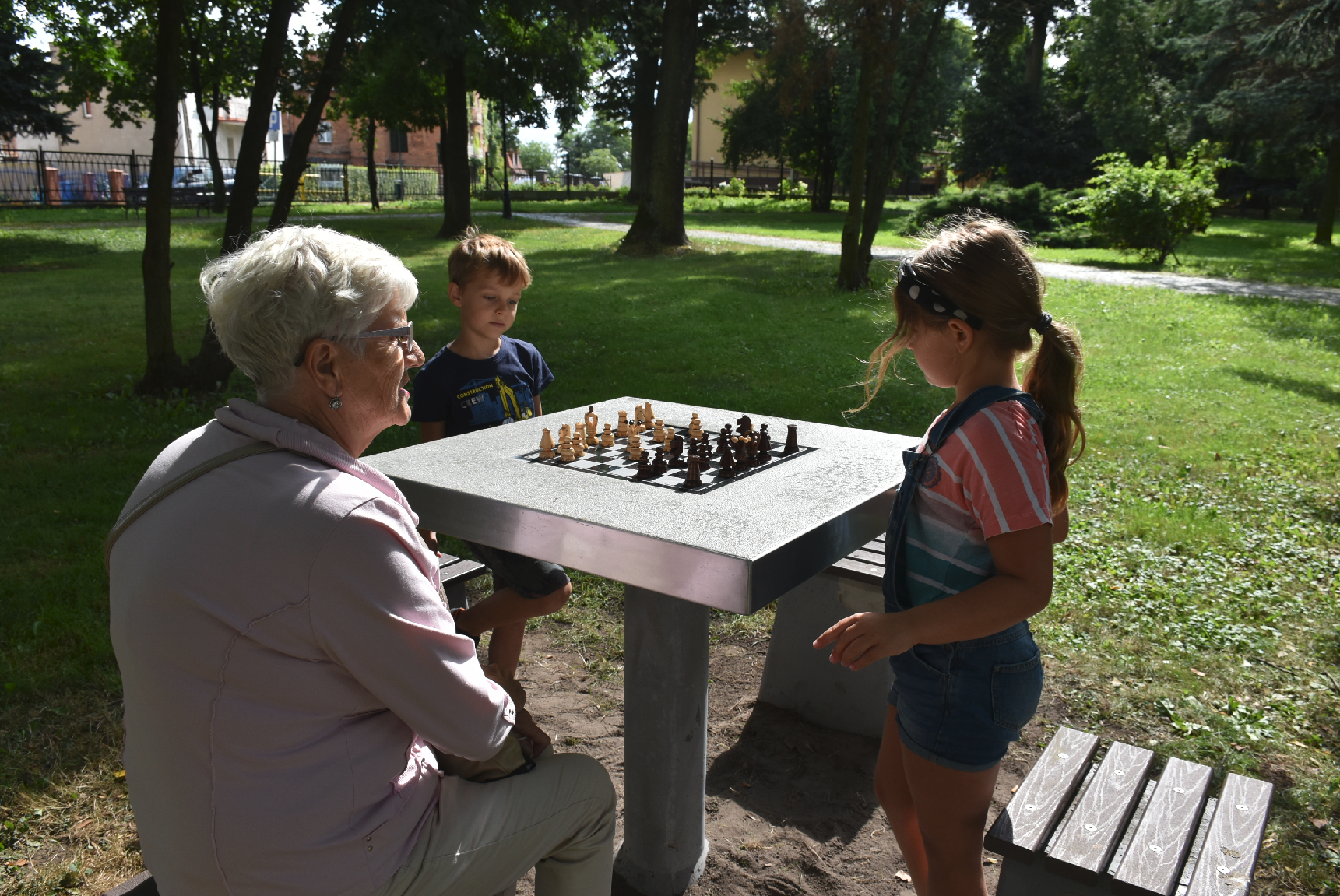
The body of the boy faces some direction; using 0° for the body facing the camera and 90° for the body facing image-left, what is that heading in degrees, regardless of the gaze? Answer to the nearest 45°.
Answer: approximately 315°

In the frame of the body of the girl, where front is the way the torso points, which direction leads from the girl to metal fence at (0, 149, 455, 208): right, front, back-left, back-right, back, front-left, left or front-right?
front-right

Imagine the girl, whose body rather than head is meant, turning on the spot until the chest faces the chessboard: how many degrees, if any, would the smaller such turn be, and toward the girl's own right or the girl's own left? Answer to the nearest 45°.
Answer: approximately 45° to the girl's own right

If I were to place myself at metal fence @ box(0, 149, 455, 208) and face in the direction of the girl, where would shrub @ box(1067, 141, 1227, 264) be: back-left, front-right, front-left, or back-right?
front-left

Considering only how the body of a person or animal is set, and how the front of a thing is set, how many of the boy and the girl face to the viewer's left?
1

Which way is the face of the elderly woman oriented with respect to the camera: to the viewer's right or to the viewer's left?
to the viewer's right

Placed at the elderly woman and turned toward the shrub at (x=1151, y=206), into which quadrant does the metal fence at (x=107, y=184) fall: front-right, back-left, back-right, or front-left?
front-left

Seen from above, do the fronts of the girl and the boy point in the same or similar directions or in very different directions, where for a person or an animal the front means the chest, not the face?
very different directions

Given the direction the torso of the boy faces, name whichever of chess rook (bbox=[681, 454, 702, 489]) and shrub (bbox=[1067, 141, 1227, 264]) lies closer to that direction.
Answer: the chess rook

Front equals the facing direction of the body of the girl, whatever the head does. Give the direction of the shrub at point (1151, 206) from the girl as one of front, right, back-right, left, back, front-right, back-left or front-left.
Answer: right

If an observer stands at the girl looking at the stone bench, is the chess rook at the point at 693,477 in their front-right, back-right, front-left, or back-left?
front-left

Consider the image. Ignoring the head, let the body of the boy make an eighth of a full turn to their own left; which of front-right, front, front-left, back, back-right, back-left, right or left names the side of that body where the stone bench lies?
front

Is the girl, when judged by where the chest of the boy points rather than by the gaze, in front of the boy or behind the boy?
in front

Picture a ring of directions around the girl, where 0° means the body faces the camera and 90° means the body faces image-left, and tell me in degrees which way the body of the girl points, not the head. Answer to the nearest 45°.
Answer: approximately 90°

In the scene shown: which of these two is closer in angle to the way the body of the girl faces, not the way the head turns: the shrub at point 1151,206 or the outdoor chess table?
the outdoor chess table

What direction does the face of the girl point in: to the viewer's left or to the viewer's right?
to the viewer's left
